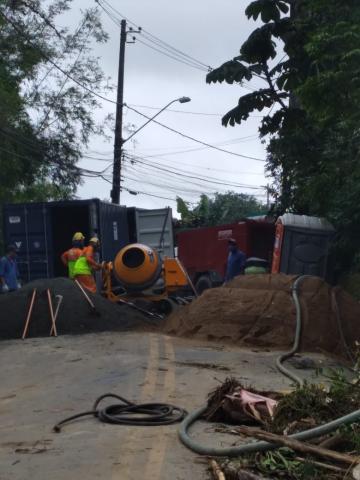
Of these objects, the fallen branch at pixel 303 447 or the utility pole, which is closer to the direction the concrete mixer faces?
the fallen branch

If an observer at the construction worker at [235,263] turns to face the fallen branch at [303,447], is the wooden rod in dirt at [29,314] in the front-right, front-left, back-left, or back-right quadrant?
front-right

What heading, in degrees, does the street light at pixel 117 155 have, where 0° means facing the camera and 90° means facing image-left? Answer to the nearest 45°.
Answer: approximately 270°

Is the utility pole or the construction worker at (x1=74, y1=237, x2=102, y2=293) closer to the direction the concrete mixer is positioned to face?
the construction worker

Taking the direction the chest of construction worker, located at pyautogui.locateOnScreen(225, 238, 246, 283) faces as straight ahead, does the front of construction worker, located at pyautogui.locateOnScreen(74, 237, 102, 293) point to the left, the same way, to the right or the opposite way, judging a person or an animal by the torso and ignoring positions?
the opposite way

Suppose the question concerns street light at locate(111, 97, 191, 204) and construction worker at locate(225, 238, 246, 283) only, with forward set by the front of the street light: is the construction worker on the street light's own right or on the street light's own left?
on the street light's own right

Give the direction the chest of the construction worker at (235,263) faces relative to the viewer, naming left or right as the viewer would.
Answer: facing to the left of the viewer

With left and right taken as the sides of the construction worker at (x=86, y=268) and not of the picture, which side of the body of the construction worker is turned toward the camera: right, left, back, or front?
right

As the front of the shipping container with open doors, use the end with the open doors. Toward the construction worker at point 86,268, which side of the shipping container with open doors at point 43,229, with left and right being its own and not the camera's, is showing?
front

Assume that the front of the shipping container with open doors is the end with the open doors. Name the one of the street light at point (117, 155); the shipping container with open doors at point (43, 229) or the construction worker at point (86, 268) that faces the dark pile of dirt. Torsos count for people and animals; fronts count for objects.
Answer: the shipping container with open doors

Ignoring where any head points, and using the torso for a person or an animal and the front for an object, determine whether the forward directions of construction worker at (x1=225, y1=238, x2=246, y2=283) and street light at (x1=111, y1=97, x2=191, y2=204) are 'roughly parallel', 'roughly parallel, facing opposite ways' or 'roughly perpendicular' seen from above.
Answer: roughly parallel, facing opposite ways

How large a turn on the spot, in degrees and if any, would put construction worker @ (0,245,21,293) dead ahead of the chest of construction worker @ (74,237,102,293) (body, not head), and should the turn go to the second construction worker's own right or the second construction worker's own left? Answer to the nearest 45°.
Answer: approximately 135° to the second construction worker's own left

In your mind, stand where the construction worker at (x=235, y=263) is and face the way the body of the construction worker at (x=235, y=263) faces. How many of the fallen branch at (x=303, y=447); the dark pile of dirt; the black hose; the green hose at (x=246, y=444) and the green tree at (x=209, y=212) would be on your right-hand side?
1

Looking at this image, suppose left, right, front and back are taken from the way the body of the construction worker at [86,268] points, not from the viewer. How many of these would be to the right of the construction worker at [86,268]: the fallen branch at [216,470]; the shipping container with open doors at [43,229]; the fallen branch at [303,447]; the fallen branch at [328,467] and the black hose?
4

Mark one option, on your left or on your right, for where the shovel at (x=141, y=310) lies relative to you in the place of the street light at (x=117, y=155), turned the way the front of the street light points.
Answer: on your right

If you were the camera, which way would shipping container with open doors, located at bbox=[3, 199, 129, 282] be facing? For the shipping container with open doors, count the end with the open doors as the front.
facing the viewer

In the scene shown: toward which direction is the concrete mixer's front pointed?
toward the camera
